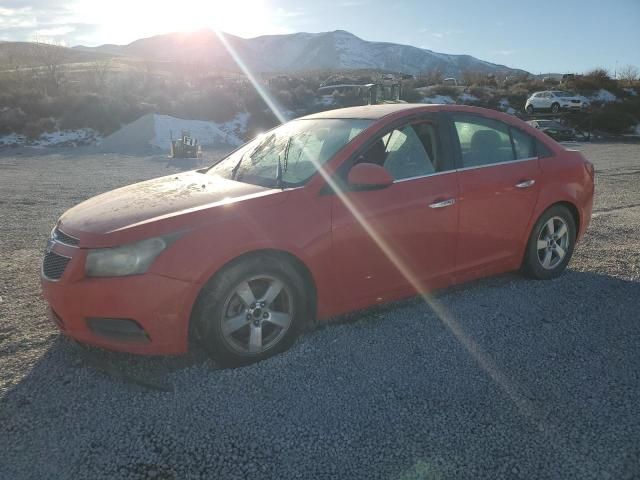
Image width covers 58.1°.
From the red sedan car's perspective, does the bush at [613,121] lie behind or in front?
behind

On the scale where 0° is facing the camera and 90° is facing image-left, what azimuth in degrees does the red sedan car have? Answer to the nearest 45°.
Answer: approximately 45°

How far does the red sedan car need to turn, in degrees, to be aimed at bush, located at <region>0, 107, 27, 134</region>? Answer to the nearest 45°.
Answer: approximately 90° to its right

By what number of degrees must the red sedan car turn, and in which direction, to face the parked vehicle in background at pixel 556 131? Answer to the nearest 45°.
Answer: approximately 180°

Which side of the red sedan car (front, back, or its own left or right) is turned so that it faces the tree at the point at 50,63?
right

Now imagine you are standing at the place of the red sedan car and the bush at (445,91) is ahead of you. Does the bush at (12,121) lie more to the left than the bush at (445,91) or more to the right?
left

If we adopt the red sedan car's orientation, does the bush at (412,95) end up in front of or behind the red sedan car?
behind

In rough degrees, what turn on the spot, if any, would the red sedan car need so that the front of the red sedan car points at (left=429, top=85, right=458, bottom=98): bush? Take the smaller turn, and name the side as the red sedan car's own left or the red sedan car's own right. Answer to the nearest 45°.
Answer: approximately 135° to the red sedan car's own right
